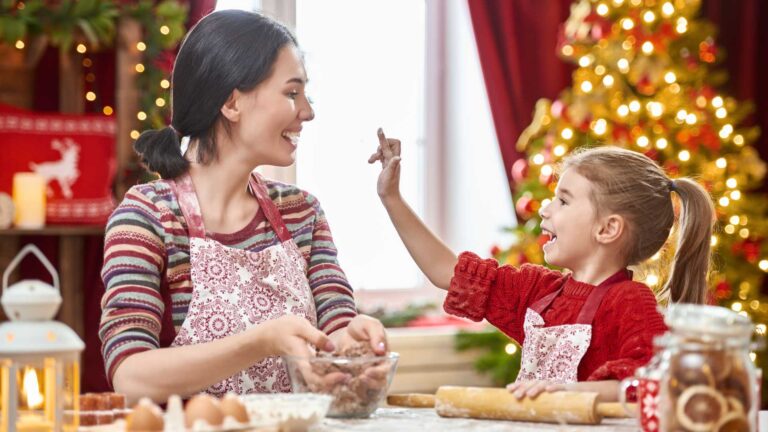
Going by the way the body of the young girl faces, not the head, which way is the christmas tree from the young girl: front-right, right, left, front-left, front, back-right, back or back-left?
back-right

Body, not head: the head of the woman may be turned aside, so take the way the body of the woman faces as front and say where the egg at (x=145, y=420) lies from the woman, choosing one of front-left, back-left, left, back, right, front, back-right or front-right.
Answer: front-right

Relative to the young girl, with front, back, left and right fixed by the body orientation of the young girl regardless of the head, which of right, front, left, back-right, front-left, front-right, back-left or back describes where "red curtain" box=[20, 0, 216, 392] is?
right

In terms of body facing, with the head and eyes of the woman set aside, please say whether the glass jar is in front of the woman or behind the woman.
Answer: in front

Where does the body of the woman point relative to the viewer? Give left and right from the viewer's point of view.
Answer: facing the viewer and to the right of the viewer

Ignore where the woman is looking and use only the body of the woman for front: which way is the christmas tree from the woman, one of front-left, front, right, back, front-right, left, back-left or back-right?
left

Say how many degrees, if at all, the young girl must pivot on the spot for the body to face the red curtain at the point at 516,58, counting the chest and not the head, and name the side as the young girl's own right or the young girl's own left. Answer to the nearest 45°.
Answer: approximately 135° to the young girl's own right

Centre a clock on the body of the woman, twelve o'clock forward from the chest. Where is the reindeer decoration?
The reindeer decoration is roughly at 7 o'clock from the woman.

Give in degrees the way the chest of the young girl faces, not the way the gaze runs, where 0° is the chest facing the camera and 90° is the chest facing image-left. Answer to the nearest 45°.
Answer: approximately 45°
